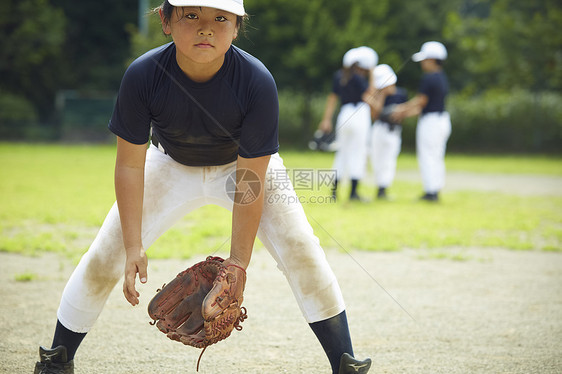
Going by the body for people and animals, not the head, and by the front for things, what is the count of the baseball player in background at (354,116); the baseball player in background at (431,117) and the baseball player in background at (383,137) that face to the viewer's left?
1

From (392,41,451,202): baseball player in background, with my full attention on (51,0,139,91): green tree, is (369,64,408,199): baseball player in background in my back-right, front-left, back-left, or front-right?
front-left

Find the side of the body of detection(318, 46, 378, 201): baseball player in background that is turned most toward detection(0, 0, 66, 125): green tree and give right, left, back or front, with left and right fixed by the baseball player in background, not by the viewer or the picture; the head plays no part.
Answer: back

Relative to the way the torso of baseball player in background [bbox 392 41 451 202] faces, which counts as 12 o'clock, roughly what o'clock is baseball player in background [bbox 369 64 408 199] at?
baseball player in background [bbox 369 64 408 199] is roughly at 12 o'clock from baseball player in background [bbox 392 41 451 202].

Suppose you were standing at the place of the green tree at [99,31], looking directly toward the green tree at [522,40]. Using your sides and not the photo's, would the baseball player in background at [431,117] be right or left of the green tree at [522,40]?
right

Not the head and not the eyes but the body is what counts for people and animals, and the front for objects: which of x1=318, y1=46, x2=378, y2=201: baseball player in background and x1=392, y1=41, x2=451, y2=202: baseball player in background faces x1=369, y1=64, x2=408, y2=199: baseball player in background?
x1=392, y1=41, x2=451, y2=202: baseball player in background

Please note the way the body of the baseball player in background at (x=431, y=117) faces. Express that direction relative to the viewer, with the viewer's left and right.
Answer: facing to the left of the viewer

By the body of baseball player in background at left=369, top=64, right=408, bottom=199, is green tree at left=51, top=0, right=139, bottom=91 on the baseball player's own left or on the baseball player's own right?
on the baseball player's own left
